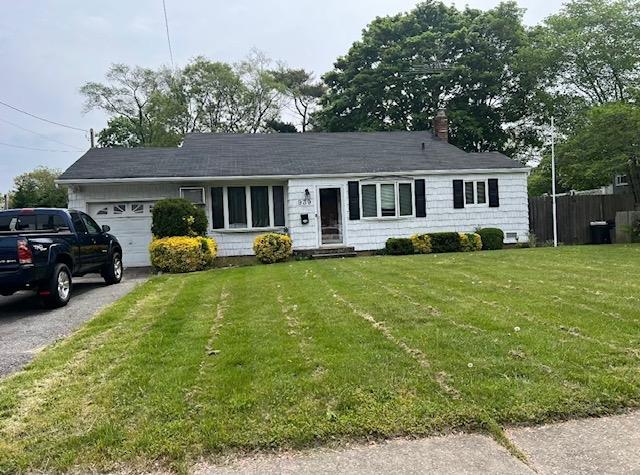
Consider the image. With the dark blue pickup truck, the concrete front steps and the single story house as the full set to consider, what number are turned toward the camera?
2

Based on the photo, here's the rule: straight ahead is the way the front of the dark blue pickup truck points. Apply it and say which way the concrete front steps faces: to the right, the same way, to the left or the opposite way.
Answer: the opposite way

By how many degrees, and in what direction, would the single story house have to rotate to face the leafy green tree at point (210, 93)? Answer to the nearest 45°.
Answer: approximately 180°

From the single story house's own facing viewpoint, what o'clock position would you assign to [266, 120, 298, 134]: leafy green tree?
The leafy green tree is roughly at 6 o'clock from the single story house.

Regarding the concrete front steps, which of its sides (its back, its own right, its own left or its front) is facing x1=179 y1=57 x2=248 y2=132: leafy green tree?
back

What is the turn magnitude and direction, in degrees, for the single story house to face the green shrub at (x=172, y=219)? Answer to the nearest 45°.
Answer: approximately 45° to its right

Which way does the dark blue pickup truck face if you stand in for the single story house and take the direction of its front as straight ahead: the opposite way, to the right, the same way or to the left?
the opposite way

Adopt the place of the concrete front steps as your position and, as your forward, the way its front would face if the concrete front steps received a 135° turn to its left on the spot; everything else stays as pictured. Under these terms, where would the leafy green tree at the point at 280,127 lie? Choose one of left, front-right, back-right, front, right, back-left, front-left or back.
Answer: front-left

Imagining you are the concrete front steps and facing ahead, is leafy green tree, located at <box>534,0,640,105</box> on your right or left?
on your left

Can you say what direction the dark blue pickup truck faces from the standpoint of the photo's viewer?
facing away from the viewer and to the right of the viewer
